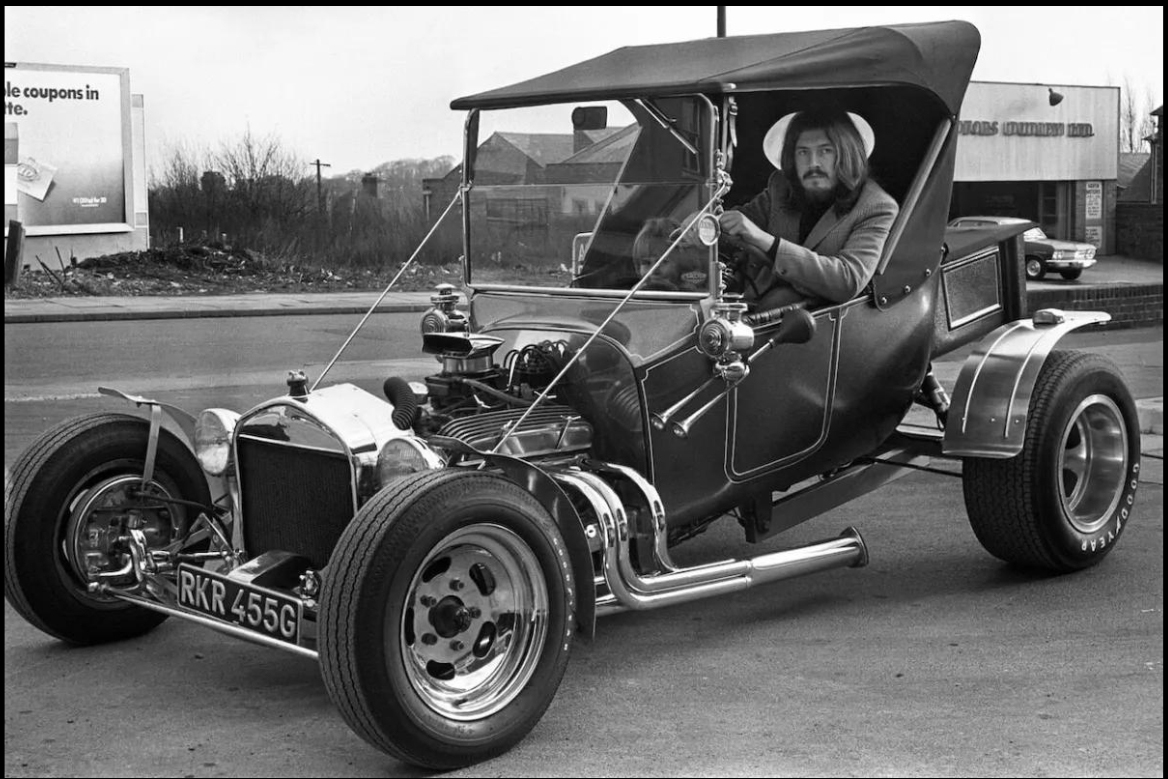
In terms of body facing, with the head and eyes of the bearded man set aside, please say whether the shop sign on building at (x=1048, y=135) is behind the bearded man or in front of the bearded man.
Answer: behind

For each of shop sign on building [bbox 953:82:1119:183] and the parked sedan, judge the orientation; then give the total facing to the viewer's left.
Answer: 0

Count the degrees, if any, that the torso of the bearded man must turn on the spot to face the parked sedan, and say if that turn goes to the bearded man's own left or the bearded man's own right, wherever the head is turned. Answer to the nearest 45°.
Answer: approximately 135° to the bearded man's own right

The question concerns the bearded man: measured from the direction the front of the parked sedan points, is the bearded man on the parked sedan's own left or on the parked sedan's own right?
on the parked sedan's own right

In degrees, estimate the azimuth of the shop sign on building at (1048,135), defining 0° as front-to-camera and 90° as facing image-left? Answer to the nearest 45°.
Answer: approximately 0°

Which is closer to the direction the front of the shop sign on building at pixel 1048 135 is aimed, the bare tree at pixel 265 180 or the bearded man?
the bearded man

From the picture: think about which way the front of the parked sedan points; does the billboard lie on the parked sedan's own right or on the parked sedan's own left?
on the parked sedan's own right

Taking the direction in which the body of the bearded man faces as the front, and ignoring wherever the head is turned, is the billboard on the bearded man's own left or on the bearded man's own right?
on the bearded man's own right

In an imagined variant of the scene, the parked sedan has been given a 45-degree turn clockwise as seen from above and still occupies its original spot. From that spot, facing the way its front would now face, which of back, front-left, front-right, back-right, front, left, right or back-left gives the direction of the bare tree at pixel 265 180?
right

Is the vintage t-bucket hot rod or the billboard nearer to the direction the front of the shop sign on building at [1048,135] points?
the vintage t-bucket hot rod
